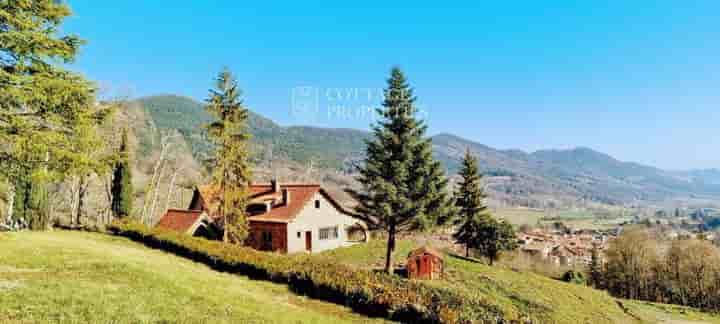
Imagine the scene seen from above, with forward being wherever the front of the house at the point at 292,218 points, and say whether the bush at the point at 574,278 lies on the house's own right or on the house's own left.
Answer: on the house's own left

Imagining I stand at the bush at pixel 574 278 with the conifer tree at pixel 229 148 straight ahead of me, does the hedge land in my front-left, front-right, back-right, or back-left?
front-left

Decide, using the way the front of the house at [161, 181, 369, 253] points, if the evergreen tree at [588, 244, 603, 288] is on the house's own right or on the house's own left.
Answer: on the house's own left

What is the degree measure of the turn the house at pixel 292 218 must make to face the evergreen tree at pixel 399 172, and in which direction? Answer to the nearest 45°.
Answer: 0° — it already faces it

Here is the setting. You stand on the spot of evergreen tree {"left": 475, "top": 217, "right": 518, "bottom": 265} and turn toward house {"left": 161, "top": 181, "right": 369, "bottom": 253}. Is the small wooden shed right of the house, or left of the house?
left

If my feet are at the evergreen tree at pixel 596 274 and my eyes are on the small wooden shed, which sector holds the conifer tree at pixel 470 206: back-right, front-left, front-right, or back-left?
front-right

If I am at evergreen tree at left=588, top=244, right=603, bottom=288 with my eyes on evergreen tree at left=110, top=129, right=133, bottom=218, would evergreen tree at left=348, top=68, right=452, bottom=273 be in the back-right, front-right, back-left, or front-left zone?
front-left

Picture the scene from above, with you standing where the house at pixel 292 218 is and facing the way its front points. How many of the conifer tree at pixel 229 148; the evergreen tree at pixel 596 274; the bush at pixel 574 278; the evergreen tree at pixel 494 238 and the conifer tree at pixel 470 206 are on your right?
1

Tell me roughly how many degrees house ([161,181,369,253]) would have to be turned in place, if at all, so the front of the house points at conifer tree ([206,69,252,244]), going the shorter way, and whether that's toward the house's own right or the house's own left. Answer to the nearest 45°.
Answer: approximately 90° to the house's own right

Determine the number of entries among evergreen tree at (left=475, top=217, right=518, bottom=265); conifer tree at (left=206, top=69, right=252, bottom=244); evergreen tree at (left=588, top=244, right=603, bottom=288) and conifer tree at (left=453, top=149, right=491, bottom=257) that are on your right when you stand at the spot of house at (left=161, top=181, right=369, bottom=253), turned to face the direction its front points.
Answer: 1

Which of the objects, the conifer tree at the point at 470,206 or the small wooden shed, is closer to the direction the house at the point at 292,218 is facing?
the small wooden shed

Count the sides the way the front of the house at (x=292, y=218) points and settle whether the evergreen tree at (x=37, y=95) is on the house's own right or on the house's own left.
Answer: on the house's own right

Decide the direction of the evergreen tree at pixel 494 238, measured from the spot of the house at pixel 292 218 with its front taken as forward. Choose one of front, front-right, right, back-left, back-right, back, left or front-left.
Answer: front-left

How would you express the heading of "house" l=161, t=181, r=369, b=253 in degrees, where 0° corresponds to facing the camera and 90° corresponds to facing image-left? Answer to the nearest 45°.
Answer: approximately 315°

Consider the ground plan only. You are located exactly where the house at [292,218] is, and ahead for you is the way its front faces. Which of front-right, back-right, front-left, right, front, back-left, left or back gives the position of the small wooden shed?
front

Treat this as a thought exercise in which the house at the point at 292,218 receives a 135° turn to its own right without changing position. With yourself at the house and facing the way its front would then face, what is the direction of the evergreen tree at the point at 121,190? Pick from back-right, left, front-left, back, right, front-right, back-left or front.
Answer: front
